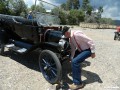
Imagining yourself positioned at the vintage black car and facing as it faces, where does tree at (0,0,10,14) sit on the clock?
The tree is roughly at 7 o'clock from the vintage black car.

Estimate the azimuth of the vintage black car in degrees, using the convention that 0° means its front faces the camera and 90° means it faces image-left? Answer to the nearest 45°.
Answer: approximately 315°
